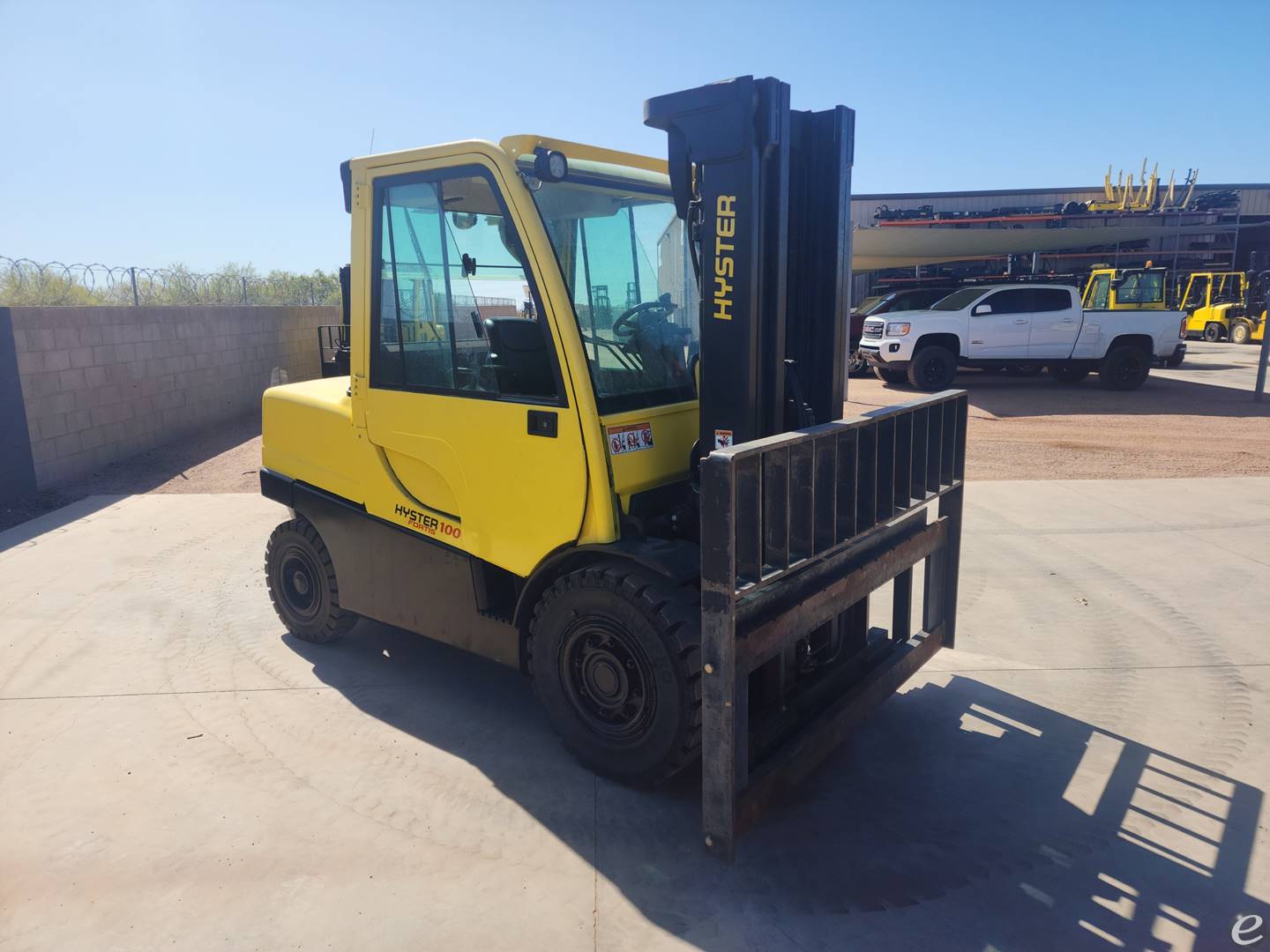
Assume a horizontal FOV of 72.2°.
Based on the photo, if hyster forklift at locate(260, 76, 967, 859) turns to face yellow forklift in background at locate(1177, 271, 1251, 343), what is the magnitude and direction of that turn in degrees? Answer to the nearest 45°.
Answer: approximately 90° to its left

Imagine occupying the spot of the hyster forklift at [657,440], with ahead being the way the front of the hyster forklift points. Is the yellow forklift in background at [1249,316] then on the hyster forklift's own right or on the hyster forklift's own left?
on the hyster forklift's own left

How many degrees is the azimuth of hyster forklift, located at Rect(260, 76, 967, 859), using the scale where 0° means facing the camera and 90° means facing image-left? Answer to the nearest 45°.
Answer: approximately 315°

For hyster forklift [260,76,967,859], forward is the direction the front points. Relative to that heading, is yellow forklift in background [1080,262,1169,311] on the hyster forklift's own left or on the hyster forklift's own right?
on the hyster forklift's own left

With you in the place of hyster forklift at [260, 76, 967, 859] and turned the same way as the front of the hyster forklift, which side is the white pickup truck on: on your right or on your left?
on your left
